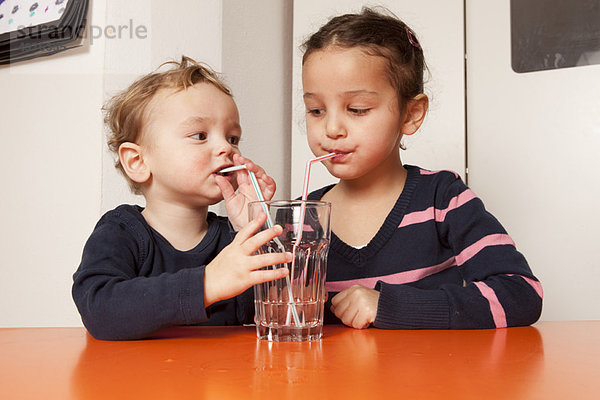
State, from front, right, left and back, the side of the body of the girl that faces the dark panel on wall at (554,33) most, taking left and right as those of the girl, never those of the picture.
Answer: back

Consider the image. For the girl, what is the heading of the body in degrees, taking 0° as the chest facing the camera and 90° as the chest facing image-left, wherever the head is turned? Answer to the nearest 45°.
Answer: approximately 45°

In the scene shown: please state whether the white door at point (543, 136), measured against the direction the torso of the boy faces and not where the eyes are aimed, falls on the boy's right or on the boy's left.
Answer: on the boy's left

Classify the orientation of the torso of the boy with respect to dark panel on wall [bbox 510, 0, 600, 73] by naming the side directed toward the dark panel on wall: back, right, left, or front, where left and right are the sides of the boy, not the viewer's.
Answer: left

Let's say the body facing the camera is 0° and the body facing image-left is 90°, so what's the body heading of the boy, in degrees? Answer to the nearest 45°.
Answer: approximately 315°

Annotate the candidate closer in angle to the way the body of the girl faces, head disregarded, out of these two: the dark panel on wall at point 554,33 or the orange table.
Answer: the orange table

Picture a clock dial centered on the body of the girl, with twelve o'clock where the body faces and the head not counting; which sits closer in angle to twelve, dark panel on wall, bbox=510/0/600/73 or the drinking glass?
the drinking glass
